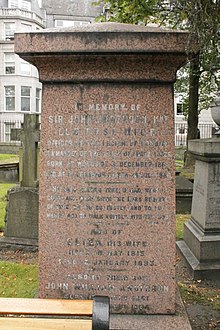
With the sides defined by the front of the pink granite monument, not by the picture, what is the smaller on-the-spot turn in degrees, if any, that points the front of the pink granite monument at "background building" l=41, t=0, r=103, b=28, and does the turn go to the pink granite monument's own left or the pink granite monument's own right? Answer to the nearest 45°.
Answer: approximately 180°

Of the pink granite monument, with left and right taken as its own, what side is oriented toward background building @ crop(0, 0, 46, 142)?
back

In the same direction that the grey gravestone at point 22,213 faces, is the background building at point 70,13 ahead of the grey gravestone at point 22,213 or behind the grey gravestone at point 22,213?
behind

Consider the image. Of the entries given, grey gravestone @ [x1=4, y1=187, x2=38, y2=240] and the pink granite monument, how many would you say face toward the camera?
2

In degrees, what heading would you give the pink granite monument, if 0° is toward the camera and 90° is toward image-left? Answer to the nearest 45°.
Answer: approximately 0°

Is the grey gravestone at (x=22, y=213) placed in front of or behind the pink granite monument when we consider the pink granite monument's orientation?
behind

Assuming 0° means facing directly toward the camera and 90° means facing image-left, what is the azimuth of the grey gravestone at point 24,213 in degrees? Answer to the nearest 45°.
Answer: approximately 0°

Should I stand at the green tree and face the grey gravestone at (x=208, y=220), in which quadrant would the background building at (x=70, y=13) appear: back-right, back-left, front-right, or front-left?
back-right
